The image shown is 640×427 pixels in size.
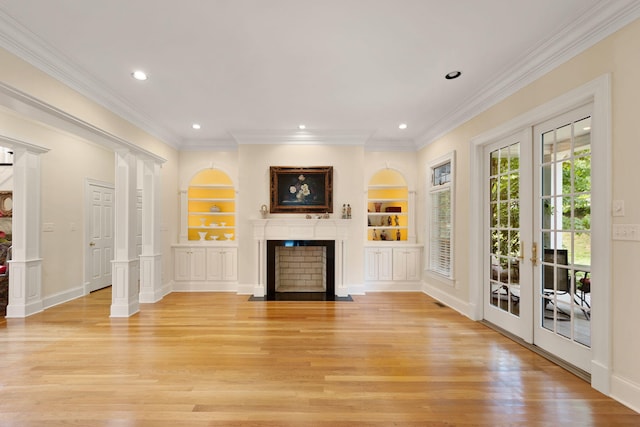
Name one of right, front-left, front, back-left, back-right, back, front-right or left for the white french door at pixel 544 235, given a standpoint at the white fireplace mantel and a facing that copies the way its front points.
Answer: front-left

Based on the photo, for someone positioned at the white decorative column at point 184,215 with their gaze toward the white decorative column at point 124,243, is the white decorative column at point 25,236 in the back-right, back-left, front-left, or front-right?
front-right

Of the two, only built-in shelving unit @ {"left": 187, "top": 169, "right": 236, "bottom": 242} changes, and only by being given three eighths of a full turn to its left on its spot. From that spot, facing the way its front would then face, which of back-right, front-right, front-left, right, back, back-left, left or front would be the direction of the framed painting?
right

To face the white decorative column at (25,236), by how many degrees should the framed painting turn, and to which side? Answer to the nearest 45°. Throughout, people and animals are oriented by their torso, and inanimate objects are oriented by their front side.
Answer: approximately 90° to its right

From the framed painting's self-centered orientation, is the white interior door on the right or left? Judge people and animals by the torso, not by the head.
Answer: on its right

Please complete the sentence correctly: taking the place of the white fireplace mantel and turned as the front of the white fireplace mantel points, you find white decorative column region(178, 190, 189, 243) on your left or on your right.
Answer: on your right

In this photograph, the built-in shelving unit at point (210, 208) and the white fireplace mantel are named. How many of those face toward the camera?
2

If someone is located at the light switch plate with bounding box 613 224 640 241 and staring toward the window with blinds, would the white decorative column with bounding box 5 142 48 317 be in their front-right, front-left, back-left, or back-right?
front-left

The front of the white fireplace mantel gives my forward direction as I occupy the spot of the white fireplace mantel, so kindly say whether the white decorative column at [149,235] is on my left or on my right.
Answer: on my right

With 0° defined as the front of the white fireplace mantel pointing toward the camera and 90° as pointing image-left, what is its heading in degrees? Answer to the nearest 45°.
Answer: approximately 0°

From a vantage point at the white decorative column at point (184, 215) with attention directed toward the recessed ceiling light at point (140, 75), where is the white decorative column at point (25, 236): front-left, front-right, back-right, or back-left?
front-right

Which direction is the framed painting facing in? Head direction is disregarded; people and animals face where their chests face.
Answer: toward the camera
